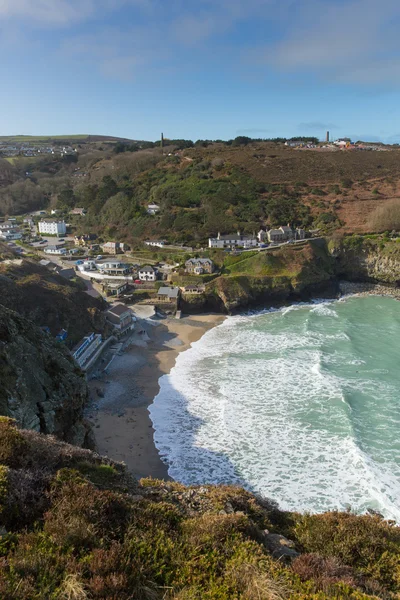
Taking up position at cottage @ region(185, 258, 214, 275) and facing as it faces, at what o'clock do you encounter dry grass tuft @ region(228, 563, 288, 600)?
The dry grass tuft is roughly at 12 o'clock from the cottage.

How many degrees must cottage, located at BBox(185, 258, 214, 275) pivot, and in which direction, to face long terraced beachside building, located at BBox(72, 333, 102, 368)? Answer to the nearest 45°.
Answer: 0° — it already faces it

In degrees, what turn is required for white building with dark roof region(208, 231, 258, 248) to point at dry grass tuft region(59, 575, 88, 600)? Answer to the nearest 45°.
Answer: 0° — it already faces it

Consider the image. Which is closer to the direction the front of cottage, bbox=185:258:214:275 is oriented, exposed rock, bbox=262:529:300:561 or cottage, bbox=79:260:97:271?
the exposed rock

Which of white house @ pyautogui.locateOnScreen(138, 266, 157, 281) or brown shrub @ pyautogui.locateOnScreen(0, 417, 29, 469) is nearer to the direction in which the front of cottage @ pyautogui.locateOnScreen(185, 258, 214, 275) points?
the brown shrub

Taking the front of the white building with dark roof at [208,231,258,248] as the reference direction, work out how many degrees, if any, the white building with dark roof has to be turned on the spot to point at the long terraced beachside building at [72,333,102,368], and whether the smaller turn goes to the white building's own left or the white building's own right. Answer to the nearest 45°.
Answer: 0° — it already faces it

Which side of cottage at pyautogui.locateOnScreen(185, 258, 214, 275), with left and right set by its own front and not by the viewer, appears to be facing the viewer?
front

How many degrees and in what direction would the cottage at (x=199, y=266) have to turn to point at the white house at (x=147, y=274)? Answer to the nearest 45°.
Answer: approximately 90° to its right

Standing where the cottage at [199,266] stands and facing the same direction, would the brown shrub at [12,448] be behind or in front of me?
in front

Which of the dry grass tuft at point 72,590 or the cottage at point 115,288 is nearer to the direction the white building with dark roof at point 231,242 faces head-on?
the dry grass tuft

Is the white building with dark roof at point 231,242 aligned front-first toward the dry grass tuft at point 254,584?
yes

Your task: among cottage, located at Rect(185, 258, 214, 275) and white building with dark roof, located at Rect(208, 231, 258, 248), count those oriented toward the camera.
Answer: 2

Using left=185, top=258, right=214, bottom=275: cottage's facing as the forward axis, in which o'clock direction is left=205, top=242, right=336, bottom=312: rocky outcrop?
The rocky outcrop is roughly at 9 o'clock from the cottage.

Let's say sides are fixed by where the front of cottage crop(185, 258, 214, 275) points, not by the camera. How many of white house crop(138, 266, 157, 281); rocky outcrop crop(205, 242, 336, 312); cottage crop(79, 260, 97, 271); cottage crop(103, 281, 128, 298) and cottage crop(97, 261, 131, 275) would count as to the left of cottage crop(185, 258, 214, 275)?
1

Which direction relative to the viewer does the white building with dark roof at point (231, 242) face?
toward the camera

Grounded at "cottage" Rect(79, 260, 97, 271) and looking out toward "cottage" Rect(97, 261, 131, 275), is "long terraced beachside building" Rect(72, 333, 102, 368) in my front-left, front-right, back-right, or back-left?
front-right

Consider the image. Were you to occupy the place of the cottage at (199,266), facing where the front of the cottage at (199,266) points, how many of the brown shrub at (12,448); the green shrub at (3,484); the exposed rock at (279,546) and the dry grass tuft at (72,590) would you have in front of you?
4
